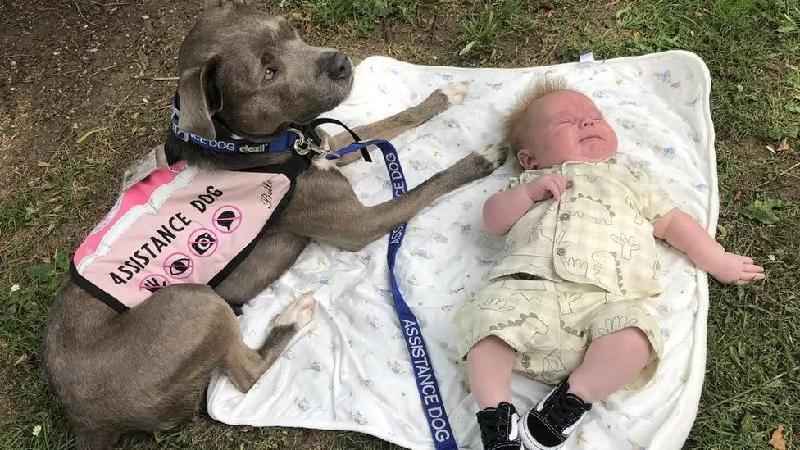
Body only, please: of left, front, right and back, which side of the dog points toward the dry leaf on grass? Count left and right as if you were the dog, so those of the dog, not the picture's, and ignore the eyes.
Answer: right

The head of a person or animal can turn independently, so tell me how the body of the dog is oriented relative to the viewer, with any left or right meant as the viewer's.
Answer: facing away from the viewer and to the right of the viewer

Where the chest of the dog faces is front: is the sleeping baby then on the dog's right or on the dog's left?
on the dog's right
